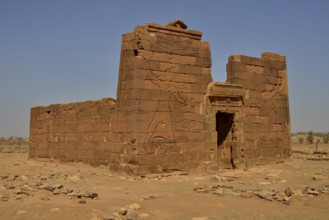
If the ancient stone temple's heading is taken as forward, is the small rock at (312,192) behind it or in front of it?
in front

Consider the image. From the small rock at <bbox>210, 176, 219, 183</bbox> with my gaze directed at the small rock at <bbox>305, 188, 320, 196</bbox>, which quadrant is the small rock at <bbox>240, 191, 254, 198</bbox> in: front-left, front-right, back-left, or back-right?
front-right

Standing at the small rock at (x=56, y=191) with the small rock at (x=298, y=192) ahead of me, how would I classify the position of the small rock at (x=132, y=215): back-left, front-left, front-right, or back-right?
front-right

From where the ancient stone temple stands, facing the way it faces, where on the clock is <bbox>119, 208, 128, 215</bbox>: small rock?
The small rock is roughly at 2 o'clock from the ancient stone temple.

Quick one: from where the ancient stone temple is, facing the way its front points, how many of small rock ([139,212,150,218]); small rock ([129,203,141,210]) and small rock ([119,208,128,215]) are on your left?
0

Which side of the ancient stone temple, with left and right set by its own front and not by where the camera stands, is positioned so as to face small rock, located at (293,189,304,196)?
front

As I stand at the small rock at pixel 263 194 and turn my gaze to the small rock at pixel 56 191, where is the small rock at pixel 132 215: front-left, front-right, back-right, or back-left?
front-left

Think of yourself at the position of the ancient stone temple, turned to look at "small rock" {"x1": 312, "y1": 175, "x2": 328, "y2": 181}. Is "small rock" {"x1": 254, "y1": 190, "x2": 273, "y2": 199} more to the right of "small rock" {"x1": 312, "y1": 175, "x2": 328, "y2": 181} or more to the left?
right

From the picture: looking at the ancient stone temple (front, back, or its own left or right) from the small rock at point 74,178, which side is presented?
right
